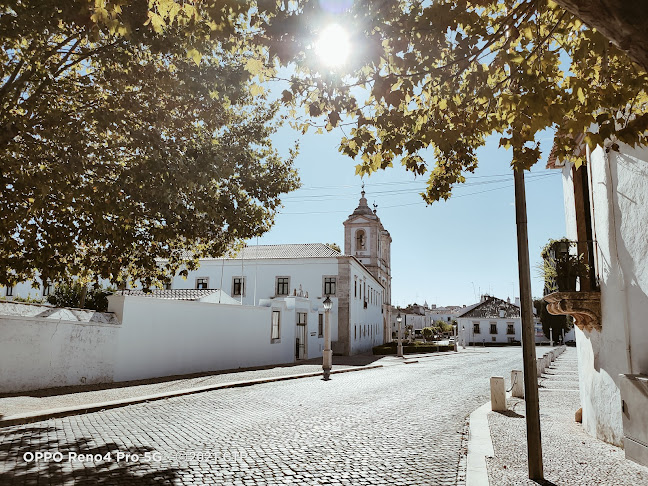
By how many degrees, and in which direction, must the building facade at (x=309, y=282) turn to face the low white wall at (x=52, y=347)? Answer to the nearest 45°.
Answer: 0° — it already faces it

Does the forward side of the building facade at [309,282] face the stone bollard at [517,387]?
yes

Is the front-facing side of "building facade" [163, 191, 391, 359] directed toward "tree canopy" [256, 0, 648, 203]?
yes

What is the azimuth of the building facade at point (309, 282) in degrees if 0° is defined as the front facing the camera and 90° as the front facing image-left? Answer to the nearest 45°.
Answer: approximately 0°
